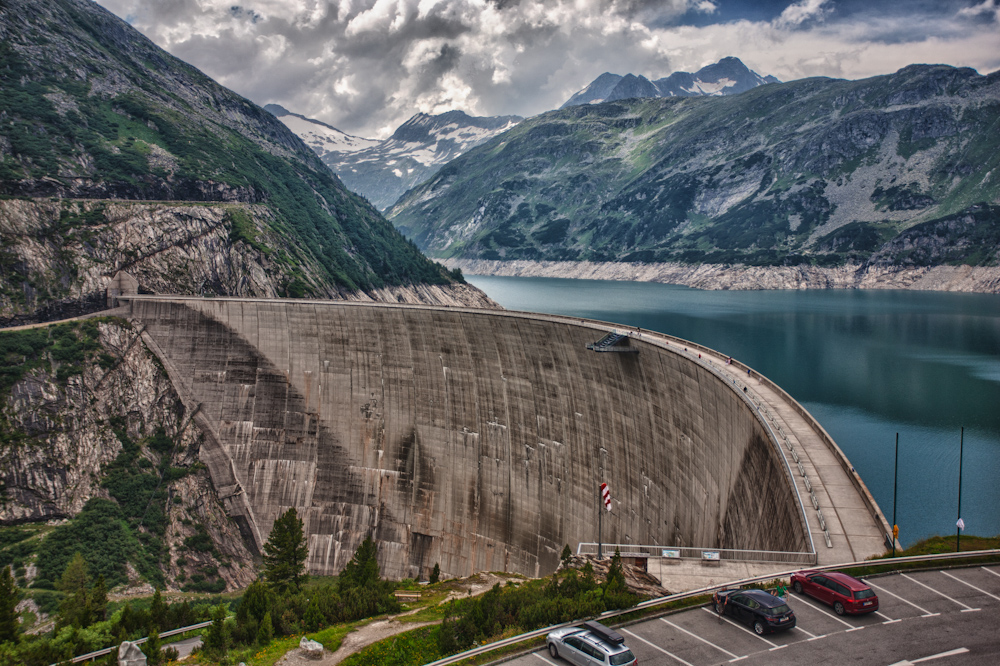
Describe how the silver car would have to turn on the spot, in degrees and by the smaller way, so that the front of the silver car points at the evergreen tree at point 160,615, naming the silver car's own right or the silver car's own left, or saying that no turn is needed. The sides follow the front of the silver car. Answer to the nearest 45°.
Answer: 0° — it already faces it

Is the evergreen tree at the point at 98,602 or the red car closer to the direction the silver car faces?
the evergreen tree

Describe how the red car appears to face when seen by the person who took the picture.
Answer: facing away from the viewer and to the left of the viewer

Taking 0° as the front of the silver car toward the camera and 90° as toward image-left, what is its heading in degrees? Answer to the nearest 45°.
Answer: approximately 135°

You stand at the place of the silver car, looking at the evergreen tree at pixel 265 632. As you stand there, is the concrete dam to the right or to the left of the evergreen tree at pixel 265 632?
right
